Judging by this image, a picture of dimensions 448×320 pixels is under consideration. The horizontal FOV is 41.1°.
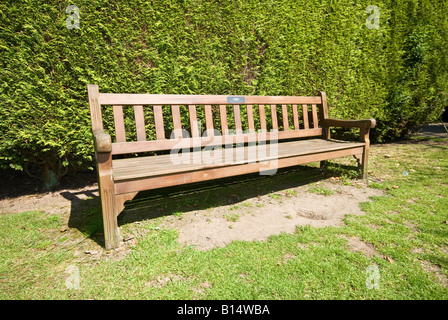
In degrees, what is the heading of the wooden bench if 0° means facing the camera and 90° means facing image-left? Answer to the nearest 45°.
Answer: approximately 315°
